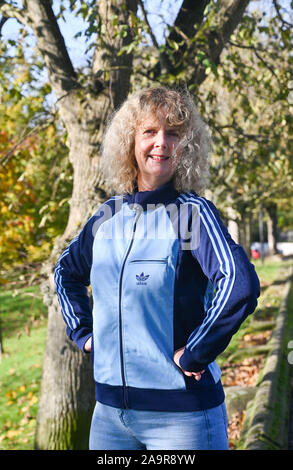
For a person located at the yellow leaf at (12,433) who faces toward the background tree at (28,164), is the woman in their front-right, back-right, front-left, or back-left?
back-right

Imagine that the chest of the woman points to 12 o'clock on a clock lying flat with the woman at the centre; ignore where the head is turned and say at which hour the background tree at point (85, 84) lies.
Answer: The background tree is roughly at 4 o'clock from the woman.

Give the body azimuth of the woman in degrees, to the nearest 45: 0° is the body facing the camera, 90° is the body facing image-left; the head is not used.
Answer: approximately 45°

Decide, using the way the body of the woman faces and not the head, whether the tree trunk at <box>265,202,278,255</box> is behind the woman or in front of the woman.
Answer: behind

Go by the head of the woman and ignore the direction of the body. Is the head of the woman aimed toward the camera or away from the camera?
toward the camera

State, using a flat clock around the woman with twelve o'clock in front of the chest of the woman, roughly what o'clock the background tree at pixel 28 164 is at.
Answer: The background tree is roughly at 4 o'clock from the woman.

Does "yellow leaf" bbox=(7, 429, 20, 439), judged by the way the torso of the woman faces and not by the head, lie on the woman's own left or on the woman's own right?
on the woman's own right
